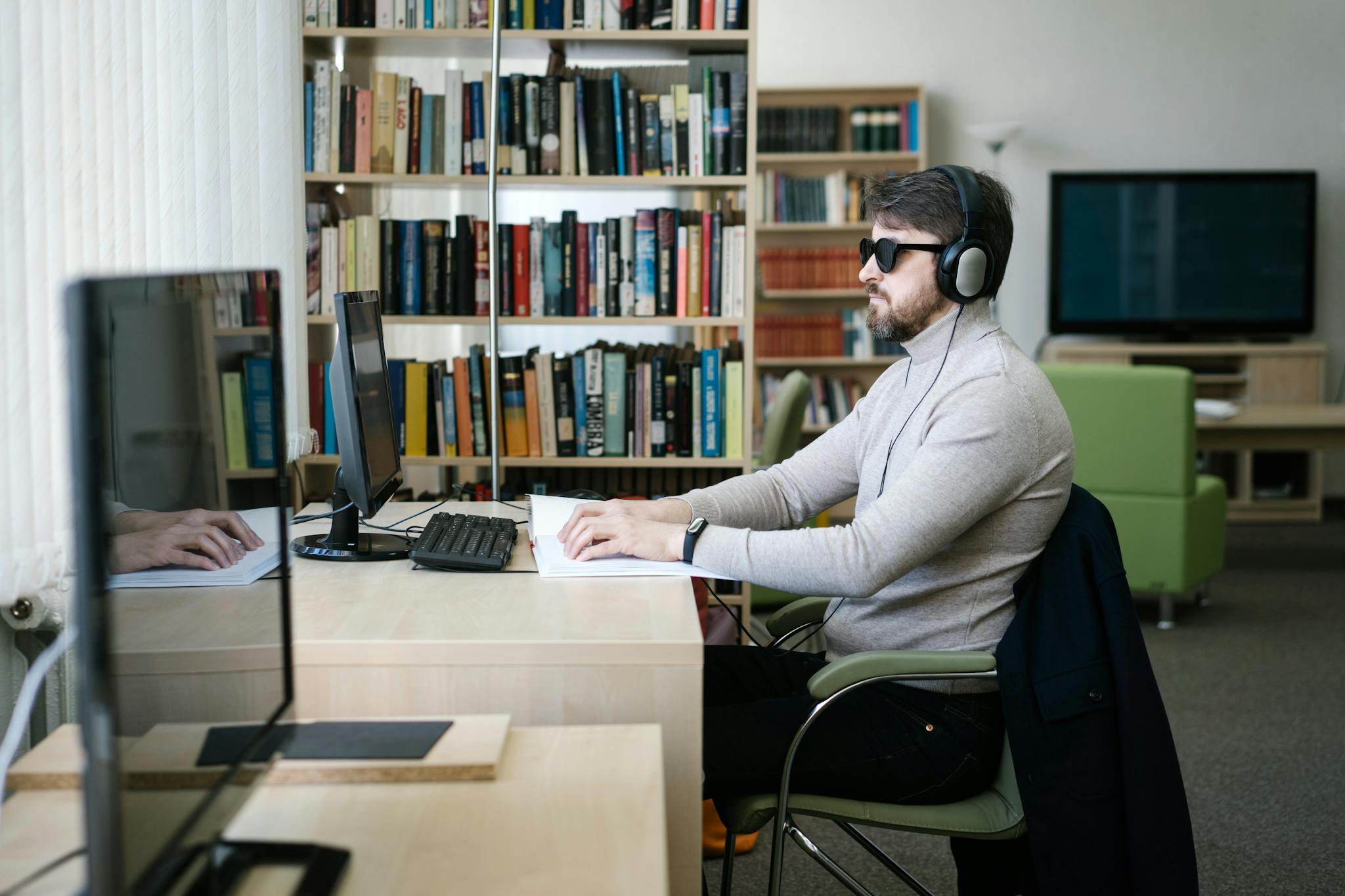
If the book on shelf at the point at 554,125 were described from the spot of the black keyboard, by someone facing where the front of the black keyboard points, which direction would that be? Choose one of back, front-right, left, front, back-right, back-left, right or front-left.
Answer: left

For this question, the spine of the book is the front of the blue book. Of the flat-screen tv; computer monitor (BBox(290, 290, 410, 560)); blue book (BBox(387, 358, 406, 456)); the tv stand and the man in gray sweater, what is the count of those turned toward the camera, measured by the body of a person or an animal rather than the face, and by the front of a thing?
3

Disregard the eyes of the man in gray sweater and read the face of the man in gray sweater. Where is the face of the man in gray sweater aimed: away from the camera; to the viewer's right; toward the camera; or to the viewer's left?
to the viewer's left

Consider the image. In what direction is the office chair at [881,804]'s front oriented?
to the viewer's left

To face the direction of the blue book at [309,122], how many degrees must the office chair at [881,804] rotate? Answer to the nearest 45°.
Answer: approximately 45° to its right

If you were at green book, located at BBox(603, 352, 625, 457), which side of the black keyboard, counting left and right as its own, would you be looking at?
left

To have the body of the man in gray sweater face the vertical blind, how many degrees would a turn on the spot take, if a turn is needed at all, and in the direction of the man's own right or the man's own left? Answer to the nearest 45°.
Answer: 0° — they already face it

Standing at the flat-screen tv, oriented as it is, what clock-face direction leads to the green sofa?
The green sofa is roughly at 12 o'clock from the flat-screen tv.

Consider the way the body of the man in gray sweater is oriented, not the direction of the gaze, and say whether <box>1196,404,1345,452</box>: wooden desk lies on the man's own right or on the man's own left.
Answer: on the man's own right

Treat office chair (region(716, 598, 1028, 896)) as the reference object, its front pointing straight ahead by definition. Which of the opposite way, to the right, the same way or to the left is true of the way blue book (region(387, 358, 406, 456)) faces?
to the left

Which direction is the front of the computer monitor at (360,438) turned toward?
to the viewer's right

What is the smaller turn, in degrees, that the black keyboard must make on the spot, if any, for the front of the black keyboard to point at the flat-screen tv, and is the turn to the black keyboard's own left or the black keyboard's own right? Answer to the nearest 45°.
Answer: approximately 45° to the black keyboard's own left

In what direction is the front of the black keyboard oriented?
to the viewer's right
